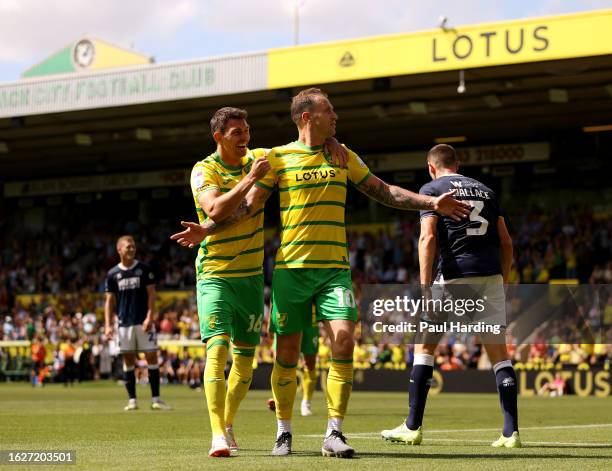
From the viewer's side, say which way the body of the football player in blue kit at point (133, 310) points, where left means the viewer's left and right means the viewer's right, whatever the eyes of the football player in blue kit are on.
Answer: facing the viewer

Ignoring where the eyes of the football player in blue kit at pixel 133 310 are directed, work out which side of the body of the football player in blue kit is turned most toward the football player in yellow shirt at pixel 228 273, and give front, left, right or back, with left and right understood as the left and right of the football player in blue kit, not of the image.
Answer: front

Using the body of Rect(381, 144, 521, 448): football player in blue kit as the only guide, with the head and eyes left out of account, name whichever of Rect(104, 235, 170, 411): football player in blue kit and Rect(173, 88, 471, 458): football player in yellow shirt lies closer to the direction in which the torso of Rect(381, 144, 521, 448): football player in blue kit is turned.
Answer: the football player in blue kit

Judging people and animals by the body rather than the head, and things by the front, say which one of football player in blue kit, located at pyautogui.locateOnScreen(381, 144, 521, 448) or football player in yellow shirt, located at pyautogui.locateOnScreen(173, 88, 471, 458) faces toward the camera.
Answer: the football player in yellow shirt

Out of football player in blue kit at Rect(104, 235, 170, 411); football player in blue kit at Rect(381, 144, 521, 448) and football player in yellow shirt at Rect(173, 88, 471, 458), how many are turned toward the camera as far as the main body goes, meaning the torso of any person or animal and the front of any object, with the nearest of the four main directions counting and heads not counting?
2

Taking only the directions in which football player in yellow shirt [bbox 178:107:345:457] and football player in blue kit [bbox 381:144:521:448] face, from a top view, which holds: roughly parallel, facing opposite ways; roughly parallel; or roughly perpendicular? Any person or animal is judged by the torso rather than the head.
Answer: roughly parallel, facing opposite ways

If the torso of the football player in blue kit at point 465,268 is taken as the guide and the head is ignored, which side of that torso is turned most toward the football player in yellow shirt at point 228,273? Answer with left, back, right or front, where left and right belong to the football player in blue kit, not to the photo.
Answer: left

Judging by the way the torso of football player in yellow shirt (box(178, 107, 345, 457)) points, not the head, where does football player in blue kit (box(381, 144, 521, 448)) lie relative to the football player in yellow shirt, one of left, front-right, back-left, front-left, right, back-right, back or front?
front-left

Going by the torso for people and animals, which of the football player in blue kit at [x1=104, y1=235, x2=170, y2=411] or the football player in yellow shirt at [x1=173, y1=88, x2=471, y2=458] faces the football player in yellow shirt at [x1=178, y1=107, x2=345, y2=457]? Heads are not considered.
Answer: the football player in blue kit

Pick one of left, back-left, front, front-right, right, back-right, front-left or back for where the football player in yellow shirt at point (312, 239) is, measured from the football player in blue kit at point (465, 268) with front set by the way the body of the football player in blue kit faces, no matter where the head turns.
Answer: left

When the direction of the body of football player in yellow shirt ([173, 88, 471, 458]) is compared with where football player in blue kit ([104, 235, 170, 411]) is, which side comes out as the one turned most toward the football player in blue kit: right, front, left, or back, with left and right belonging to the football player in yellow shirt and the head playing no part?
back
